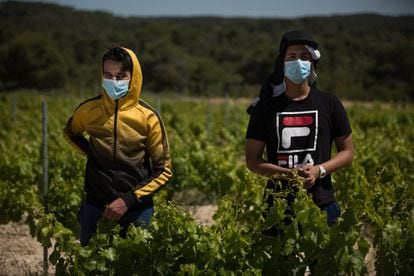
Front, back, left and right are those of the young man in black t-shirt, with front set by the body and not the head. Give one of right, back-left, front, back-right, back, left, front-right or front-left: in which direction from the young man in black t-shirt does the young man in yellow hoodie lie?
right

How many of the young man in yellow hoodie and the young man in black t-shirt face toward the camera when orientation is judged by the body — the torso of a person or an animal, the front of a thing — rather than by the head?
2

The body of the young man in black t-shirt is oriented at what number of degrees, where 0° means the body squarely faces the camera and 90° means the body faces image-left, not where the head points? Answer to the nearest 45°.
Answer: approximately 0°

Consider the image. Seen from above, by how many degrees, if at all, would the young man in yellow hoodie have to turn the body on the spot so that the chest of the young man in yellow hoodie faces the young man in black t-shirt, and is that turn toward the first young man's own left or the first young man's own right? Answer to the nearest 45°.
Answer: approximately 90° to the first young man's own left

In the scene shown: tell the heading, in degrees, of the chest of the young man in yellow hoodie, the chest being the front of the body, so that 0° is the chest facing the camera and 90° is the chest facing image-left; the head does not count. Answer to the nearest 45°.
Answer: approximately 0°
